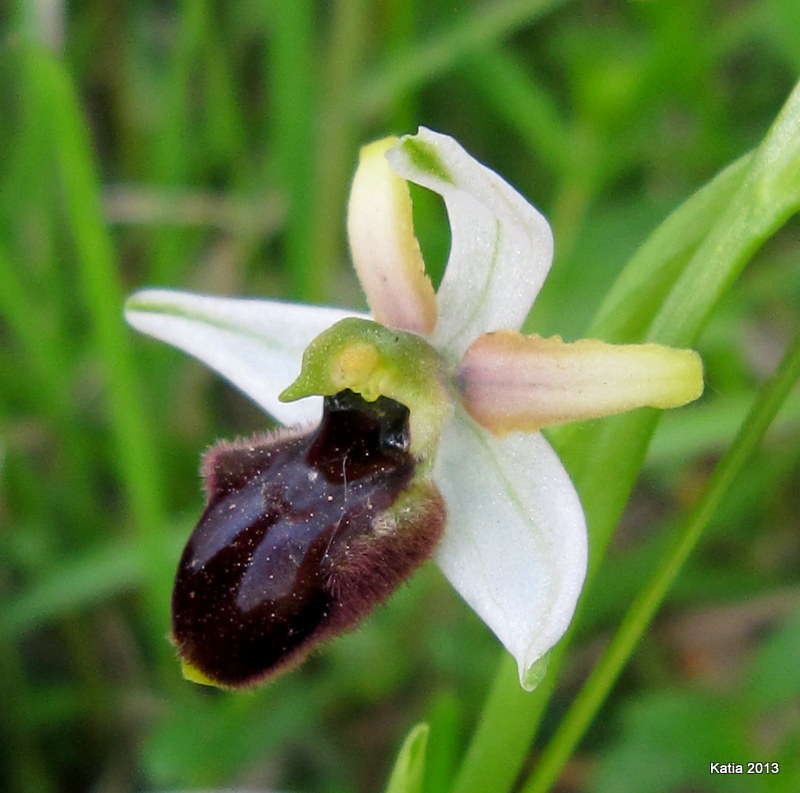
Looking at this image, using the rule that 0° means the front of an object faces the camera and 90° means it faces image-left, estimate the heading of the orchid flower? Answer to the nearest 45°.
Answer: approximately 45°

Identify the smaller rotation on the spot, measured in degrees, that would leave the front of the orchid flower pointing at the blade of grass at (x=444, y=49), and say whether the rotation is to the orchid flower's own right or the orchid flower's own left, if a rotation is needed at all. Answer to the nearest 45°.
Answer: approximately 135° to the orchid flower's own right

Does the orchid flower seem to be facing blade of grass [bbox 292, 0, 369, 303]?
no
